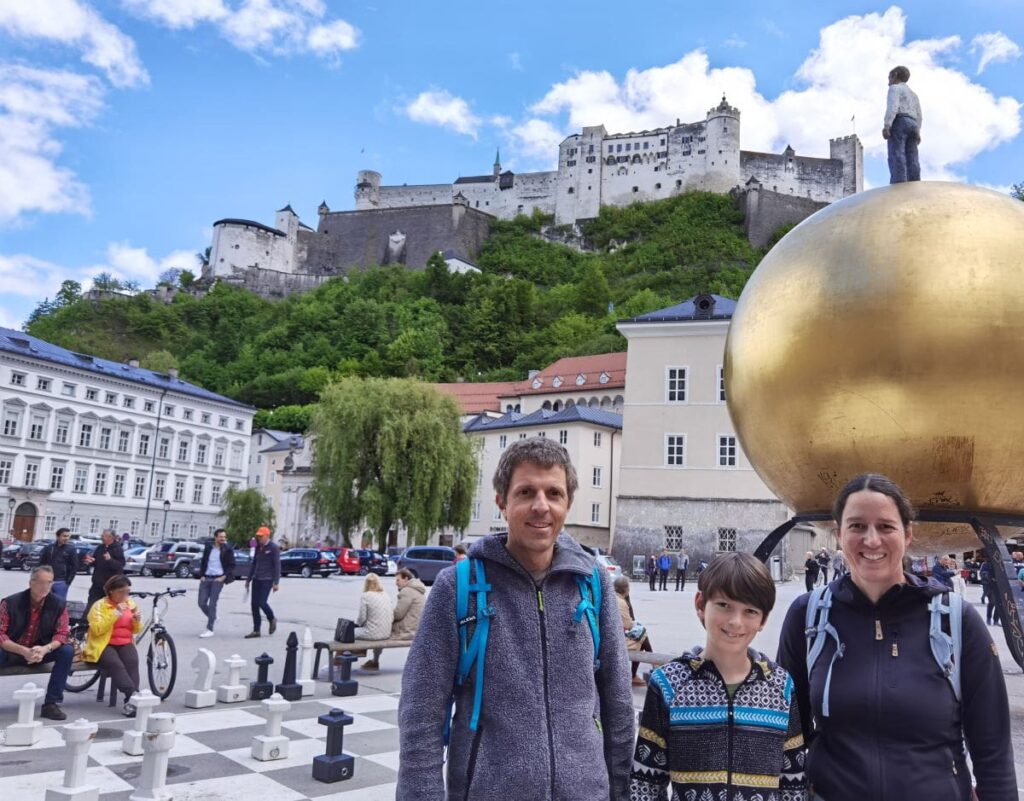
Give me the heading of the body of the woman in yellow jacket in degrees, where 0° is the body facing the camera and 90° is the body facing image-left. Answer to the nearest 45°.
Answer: approximately 315°

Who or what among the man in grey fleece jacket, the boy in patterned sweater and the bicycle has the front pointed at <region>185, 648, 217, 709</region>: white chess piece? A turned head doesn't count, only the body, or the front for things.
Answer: the bicycle

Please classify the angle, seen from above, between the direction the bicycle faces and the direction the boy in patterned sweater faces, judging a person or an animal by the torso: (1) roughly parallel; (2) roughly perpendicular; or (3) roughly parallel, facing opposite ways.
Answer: roughly perpendicular

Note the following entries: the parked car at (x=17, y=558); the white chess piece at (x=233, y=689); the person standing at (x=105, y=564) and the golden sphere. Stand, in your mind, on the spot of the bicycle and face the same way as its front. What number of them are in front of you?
2

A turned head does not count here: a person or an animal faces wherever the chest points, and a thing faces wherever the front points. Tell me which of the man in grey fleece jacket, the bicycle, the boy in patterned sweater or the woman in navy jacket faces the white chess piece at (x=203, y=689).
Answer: the bicycle

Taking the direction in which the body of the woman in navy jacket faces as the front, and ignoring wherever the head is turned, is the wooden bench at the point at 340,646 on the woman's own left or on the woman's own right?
on the woman's own right

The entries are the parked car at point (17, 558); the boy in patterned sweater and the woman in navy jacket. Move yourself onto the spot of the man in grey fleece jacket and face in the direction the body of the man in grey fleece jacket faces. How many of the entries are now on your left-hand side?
2

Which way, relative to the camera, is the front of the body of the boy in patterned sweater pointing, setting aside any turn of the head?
toward the camera

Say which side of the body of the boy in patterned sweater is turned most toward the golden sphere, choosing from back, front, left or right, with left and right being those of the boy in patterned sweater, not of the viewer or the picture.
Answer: back

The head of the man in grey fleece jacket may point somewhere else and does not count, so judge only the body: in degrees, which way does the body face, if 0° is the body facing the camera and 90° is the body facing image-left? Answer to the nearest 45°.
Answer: approximately 0°

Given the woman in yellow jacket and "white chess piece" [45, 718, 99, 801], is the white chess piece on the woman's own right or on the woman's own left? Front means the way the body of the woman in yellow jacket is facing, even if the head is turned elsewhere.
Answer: on the woman's own right

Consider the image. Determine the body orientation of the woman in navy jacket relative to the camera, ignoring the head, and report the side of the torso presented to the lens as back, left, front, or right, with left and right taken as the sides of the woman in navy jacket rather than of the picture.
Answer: front

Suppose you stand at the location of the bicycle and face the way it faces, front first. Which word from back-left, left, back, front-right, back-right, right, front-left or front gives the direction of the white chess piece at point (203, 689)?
front
